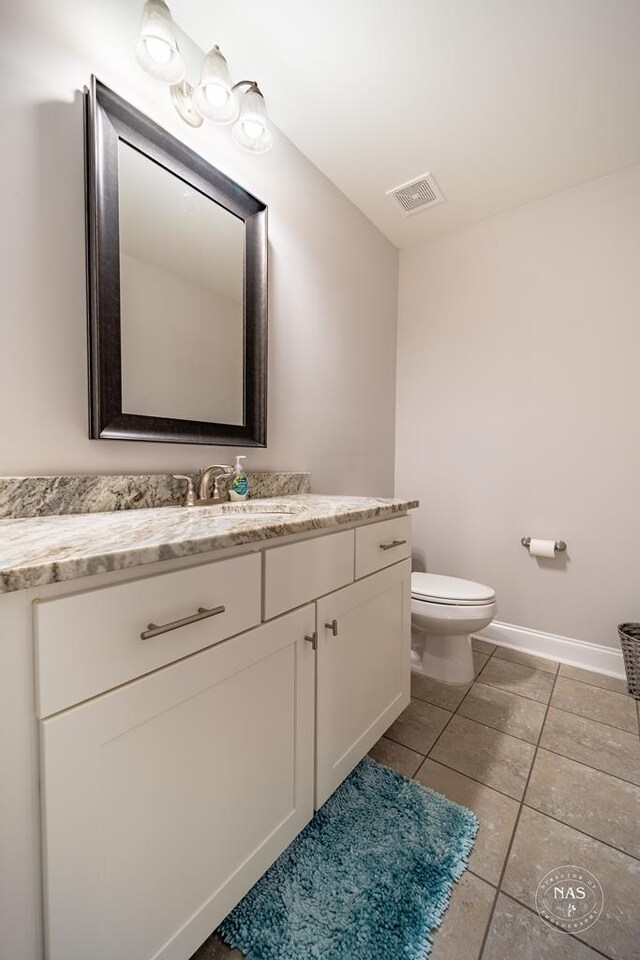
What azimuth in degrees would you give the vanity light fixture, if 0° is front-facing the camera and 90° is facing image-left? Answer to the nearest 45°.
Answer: approximately 315°

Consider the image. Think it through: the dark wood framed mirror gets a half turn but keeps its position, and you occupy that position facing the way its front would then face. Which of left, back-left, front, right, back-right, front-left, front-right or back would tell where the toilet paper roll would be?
back-right

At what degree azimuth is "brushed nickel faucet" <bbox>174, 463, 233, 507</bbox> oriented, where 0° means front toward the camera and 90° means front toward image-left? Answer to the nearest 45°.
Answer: approximately 315°

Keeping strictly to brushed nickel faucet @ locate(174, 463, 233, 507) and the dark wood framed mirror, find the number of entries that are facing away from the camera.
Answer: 0

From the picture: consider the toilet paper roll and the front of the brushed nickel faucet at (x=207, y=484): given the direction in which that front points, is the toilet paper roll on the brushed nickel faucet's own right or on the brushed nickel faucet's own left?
on the brushed nickel faucet's own left

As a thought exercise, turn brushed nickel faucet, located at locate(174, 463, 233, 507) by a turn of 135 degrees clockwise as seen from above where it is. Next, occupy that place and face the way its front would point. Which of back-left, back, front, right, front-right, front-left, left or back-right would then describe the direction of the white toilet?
back

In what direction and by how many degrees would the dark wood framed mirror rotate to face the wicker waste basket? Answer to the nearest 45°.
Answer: approximately 45° to its left
